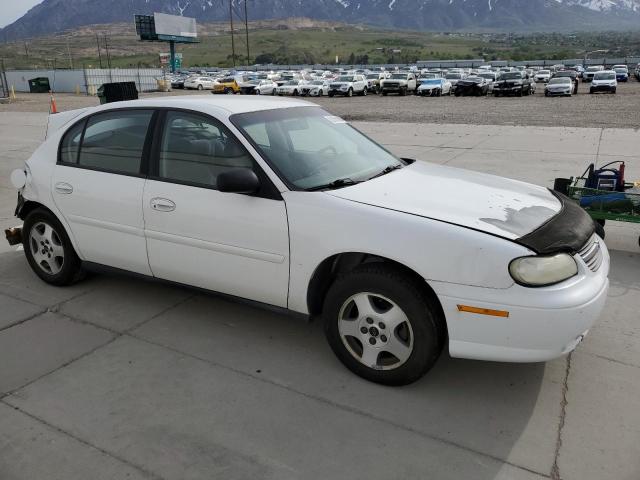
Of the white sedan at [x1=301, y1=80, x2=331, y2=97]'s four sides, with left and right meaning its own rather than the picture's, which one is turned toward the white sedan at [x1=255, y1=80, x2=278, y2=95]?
right

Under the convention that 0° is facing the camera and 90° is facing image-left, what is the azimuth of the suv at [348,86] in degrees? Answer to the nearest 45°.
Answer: approximately 45°

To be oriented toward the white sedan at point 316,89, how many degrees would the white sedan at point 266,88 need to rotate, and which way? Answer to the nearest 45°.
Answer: approximately 90° to its left

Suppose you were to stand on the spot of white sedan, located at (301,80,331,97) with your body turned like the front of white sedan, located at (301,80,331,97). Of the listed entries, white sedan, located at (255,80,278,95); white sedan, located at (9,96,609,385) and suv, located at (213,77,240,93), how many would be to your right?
2

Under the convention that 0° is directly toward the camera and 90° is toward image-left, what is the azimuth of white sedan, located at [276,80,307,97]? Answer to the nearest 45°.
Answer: approximately 45°

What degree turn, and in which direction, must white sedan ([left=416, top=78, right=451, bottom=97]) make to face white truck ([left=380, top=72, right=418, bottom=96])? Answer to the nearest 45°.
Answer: approximately 90° to its right

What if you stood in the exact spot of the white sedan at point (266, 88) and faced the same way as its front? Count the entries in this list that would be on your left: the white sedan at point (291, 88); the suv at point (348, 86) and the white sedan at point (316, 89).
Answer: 3

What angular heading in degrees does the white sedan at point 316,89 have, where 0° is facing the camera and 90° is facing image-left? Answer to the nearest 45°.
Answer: approximately 45°

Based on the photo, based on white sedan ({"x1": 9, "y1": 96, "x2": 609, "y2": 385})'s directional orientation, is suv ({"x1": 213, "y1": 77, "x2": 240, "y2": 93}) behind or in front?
behind

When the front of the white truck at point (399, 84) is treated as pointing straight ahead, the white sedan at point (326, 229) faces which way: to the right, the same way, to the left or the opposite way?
to the left

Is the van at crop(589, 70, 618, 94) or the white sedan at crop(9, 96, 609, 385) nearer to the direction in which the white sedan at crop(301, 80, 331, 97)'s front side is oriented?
the white sedan

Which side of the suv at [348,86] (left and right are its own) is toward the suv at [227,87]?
right

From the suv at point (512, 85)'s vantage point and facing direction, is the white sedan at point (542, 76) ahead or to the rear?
to the rear

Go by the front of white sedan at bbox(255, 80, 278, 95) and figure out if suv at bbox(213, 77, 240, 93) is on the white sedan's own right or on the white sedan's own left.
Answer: on the white sedan's own right

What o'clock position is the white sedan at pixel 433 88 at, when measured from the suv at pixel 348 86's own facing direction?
The white sedan is roughly at 8 o'clock from the suv.

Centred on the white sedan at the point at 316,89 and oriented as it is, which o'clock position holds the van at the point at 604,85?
The van is roughly at 8 o'clock from the white sedan.

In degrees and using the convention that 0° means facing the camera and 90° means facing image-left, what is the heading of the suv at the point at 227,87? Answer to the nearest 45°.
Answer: approximately 45°
